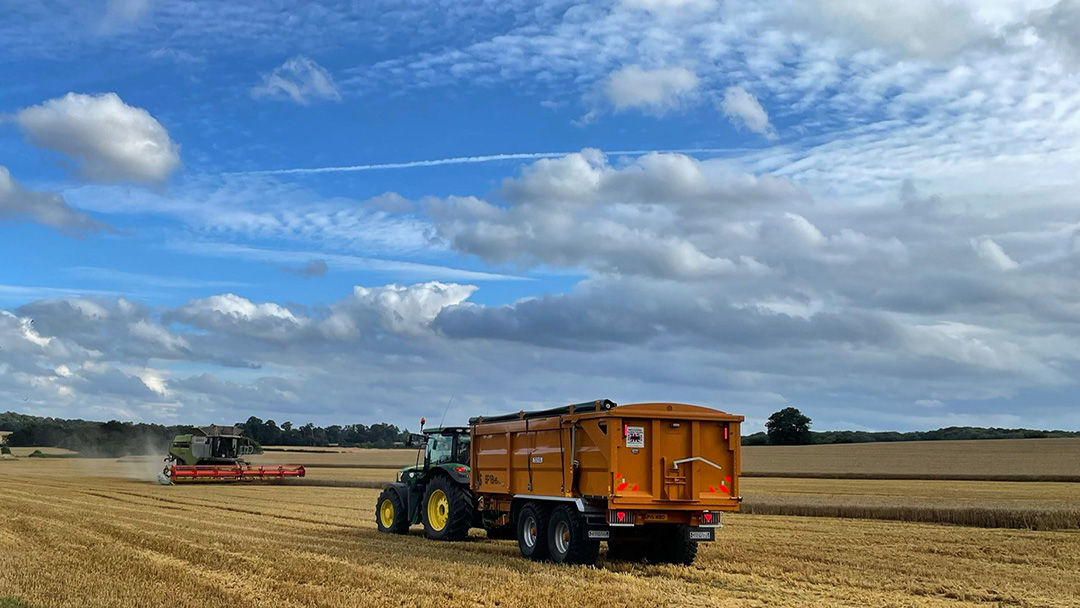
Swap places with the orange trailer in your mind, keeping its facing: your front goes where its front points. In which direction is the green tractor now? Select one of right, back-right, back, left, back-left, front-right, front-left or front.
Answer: front

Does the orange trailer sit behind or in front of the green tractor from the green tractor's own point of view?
behind

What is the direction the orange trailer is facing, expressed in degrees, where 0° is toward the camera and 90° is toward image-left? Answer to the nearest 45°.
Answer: approximately 135°

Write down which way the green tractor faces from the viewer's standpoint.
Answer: facing away from the viewer and to the left of the viewer

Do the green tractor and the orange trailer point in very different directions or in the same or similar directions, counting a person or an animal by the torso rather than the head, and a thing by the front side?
same or similar directions

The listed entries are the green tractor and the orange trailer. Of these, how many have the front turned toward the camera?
0
